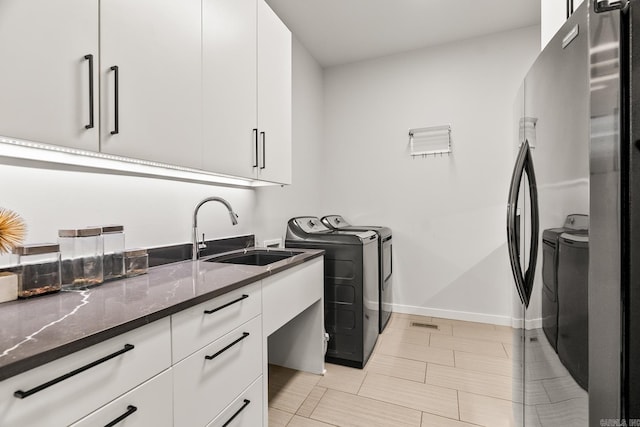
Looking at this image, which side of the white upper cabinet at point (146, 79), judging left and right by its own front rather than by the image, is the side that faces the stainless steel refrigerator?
front

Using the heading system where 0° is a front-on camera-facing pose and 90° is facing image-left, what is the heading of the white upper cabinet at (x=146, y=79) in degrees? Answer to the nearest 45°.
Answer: approximately 315°

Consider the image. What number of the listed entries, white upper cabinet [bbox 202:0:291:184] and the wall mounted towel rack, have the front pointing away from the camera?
0

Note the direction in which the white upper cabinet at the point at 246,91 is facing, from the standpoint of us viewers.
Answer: facing the viewer and to the right of the viewer

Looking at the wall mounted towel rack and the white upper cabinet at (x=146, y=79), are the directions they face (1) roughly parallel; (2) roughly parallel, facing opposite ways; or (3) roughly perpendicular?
roughly perpendicular

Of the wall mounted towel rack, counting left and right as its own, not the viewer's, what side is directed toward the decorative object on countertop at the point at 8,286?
front

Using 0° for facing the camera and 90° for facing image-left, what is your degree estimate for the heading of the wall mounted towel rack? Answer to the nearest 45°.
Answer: approximately 0°

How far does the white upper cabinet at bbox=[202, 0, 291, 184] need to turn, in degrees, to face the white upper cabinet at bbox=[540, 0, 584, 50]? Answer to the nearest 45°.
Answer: approximately 45° to its left
